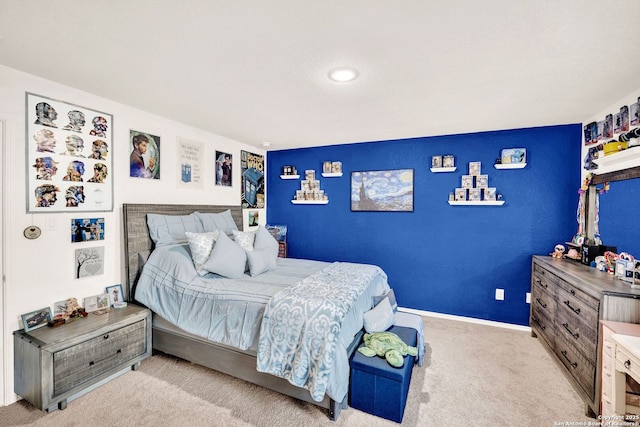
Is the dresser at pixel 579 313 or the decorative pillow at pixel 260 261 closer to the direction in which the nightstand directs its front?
the dresser

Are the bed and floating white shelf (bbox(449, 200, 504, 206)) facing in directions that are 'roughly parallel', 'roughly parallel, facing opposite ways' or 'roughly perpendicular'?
roughly perpendicular

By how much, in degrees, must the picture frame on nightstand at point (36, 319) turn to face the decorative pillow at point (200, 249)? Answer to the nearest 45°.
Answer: approximately 45° to its left

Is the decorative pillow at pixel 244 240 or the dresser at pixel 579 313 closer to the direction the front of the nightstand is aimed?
the dresser

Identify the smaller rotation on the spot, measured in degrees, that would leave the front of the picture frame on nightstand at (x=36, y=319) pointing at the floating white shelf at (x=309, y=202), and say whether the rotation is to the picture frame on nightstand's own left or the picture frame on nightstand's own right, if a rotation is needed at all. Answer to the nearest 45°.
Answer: approximately 45° to the picture frame on nightstand's own left

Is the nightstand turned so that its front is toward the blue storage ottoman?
yes

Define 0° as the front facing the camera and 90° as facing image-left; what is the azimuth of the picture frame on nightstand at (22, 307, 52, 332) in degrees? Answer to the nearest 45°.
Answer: approximately 315°

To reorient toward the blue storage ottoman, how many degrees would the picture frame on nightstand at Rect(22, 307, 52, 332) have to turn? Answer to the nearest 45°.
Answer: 0° — it already faces it

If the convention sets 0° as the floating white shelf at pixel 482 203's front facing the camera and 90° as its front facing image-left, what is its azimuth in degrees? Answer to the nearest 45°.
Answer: approximately 0°

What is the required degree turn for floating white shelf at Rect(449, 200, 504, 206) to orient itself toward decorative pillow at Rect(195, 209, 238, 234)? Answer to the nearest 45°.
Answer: approximately 45° to its right

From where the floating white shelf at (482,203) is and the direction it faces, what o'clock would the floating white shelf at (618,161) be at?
the floating white shelf at (618,161) is roughly at 10 o'clock from the floating white shelf at (482,203).

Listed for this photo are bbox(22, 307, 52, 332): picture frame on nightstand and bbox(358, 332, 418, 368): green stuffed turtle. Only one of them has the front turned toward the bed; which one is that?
the picture frame on nightstand
